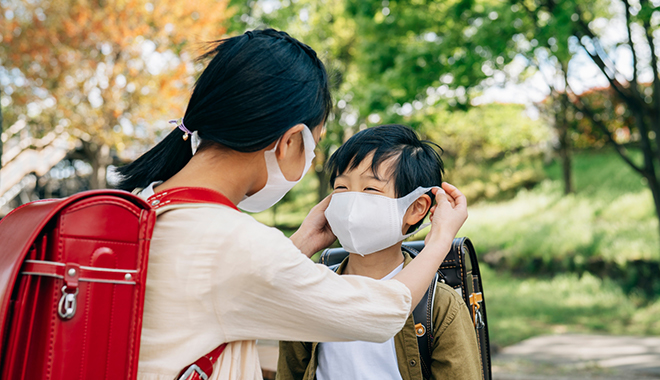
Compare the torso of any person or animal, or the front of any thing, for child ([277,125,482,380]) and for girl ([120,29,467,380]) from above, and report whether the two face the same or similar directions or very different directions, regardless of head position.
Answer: very different directions

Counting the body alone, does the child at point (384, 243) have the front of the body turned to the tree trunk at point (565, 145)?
no

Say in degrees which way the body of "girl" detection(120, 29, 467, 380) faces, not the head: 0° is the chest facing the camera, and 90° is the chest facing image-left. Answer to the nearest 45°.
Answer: approximately 225°

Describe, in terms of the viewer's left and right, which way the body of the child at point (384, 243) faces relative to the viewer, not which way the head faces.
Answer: facing the viewer and to the left of the viewer

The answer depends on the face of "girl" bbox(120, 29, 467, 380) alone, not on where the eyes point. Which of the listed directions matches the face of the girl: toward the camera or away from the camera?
away from the camera

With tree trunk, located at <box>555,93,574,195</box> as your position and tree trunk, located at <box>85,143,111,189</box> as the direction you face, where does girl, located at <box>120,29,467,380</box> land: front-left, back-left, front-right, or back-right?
front-left

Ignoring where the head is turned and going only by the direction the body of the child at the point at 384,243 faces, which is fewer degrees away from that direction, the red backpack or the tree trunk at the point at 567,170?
the red backpack

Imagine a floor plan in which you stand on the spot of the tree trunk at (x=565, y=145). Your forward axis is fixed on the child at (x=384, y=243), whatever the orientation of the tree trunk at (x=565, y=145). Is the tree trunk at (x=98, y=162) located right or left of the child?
right

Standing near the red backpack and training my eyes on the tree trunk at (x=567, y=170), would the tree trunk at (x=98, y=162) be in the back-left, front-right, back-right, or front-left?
front-left

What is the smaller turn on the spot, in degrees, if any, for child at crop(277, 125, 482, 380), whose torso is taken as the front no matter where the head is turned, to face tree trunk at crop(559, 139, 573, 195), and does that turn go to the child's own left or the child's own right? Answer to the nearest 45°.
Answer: approximately 135° to the child's own right

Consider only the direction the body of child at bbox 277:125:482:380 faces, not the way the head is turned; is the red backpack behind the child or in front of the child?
in front

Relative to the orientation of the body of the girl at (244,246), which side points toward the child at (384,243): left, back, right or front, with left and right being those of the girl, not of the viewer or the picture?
front

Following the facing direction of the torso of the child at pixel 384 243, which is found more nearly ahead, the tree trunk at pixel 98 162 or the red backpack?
the red backpack

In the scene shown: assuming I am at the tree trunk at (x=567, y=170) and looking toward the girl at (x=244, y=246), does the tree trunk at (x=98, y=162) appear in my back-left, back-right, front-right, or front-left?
front-right
